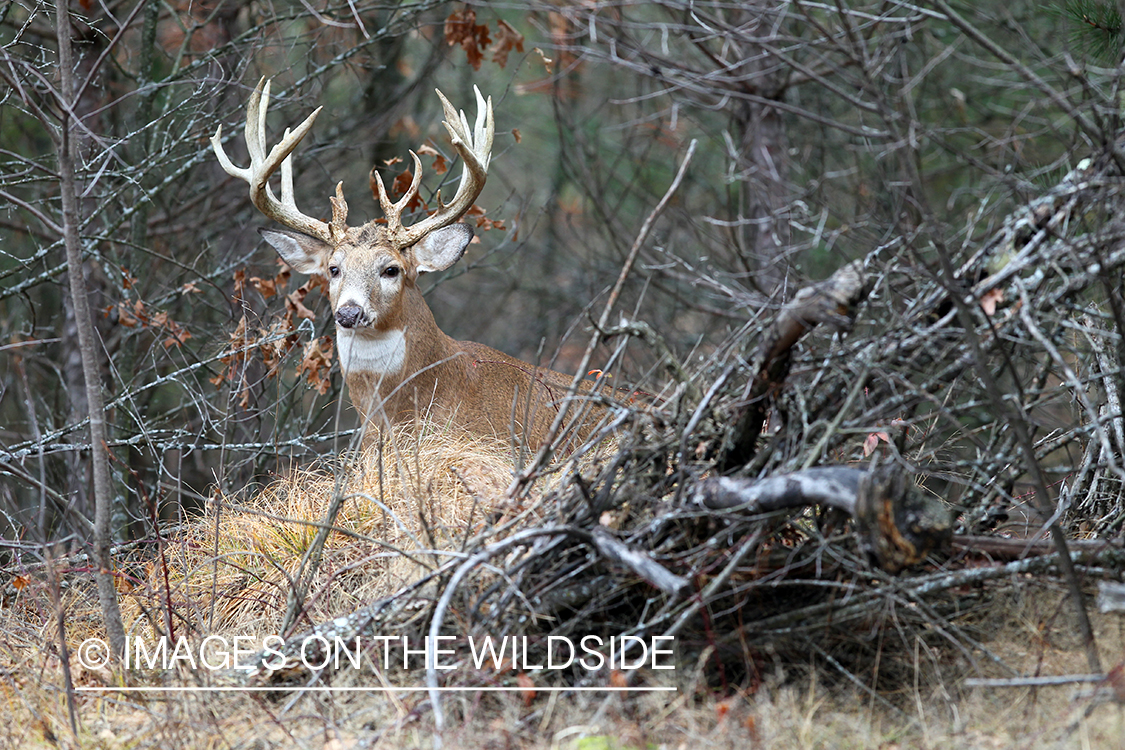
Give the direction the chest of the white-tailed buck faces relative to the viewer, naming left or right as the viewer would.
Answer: facing the viewer and to the left of the viewer
